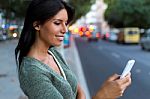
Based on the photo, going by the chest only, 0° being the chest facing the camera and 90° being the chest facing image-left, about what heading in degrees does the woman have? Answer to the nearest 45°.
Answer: approximately 315°
